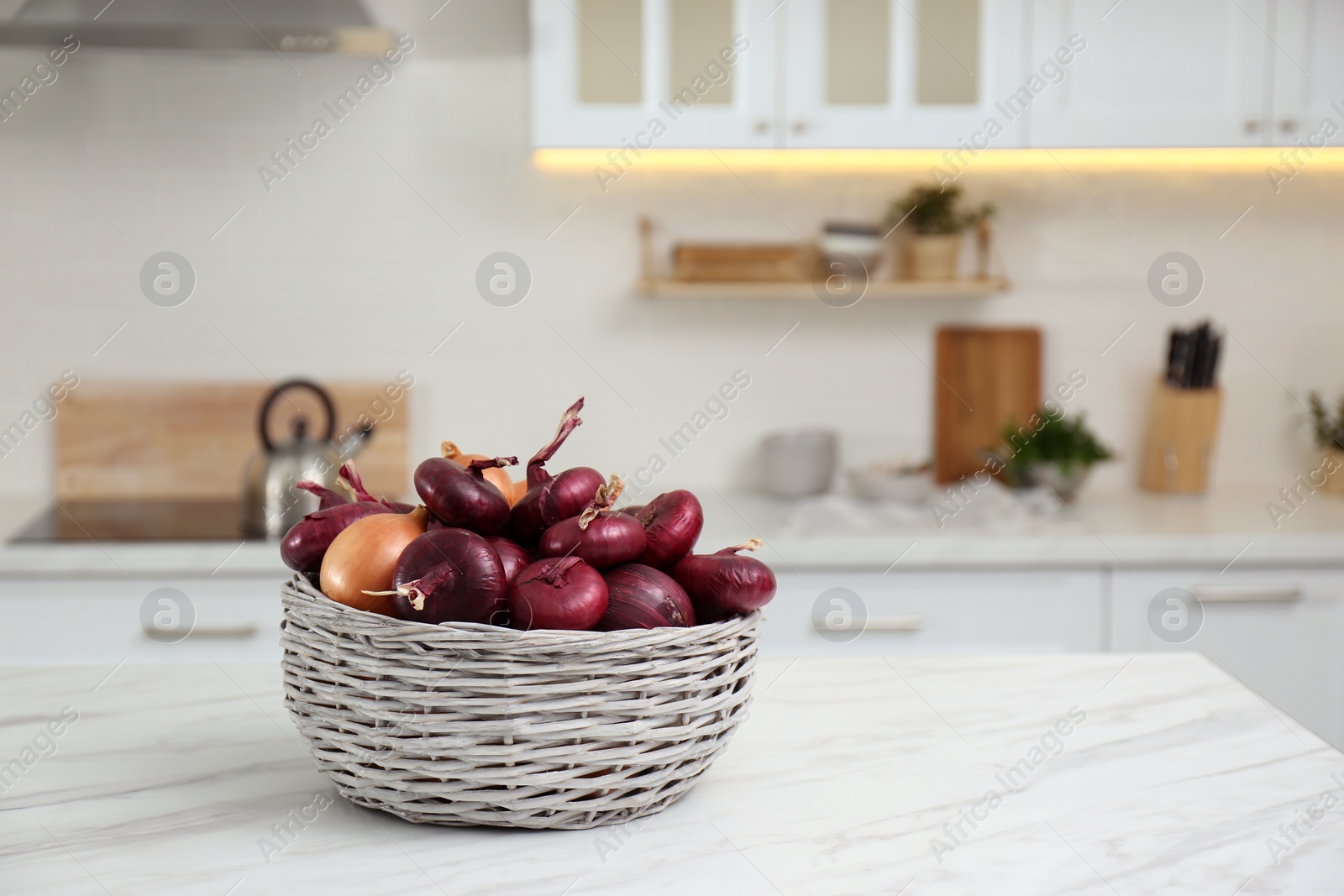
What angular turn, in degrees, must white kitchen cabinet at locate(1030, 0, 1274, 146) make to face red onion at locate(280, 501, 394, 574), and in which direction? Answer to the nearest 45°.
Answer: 0° — it already faces it

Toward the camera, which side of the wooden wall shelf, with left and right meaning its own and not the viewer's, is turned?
front

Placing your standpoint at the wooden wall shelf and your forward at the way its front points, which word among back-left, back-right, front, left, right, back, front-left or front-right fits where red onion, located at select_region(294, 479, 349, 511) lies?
front

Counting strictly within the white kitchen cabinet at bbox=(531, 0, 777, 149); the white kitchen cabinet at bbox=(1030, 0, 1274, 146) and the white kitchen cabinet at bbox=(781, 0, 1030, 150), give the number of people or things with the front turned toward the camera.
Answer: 3

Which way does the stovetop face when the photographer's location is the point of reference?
facing the viewer

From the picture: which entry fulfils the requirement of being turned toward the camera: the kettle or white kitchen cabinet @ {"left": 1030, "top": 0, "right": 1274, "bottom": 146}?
the white kitchen cabinet

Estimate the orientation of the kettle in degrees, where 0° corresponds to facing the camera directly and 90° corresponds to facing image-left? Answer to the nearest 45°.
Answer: approximately 270°

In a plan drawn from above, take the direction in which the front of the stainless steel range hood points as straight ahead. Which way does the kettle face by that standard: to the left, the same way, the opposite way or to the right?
to the left

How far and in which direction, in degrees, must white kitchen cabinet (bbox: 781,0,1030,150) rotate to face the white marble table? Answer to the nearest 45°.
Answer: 0° — it already faces it

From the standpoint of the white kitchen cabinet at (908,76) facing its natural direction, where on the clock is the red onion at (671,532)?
The red onion is roughly at 12 o'clock from the white kitchen cabinet.

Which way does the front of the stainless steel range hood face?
toward the camera

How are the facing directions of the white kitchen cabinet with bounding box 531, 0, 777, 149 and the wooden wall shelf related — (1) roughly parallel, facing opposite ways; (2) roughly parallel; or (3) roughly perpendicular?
roughly parallel

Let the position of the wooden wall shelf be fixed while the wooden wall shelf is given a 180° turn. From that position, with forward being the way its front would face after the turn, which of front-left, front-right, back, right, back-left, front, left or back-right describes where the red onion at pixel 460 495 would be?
back

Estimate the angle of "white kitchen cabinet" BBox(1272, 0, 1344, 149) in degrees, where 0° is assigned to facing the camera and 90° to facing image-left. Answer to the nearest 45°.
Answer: approximately 0°
